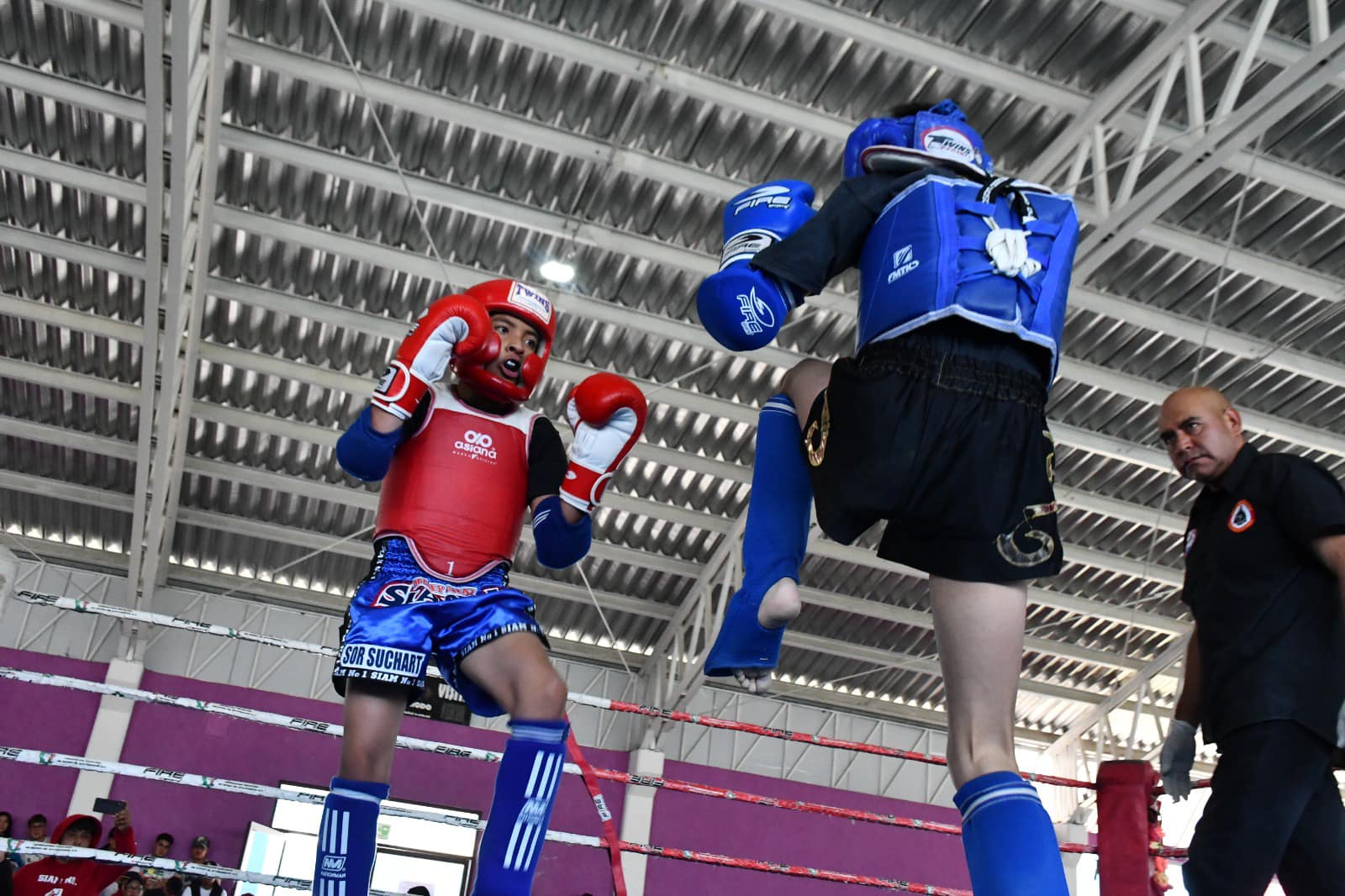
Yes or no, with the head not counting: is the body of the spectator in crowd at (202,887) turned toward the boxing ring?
yes

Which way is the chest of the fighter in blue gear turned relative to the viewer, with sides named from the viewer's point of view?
facing away from the viewer and to the left of the viewer

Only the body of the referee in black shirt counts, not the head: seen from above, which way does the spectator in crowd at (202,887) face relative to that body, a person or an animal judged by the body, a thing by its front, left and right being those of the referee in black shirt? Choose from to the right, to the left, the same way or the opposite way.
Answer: to the left

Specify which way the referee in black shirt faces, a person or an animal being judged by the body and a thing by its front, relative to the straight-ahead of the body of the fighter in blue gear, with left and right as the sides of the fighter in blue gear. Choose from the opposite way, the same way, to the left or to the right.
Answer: to the left

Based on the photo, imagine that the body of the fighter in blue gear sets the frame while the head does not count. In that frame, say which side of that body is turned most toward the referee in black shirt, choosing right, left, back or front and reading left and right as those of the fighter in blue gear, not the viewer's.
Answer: right

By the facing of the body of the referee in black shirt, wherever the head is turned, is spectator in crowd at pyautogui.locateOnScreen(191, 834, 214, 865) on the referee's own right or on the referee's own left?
on the referee's own right

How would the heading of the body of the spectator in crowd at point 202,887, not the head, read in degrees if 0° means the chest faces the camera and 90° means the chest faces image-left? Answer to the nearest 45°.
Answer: approximately 0°

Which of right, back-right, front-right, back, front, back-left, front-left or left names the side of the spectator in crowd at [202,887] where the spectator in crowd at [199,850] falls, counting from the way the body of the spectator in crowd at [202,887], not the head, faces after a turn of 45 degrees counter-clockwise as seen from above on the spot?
back-left

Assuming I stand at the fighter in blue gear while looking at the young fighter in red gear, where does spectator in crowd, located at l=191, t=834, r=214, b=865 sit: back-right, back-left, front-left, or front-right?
front-right

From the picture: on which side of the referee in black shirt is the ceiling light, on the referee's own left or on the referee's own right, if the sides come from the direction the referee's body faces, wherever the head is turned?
on the referee's own right

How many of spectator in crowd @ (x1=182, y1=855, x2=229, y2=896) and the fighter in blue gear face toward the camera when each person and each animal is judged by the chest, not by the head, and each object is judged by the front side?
1

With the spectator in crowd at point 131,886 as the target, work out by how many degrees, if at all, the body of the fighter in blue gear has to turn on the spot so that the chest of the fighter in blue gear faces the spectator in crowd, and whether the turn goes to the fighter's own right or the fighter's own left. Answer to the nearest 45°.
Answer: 0° — they already face them

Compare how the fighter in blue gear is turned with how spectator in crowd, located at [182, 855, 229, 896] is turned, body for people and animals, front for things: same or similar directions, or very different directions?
very different directions

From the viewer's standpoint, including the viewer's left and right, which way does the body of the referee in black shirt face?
facing the viewer and to the left of the viewer
